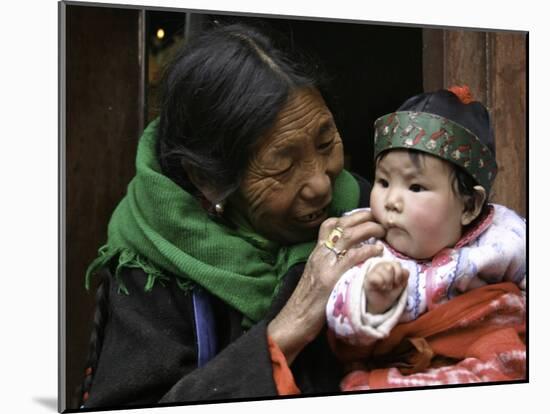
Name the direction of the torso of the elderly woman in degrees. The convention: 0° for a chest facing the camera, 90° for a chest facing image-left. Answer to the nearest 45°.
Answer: approximately 315°
